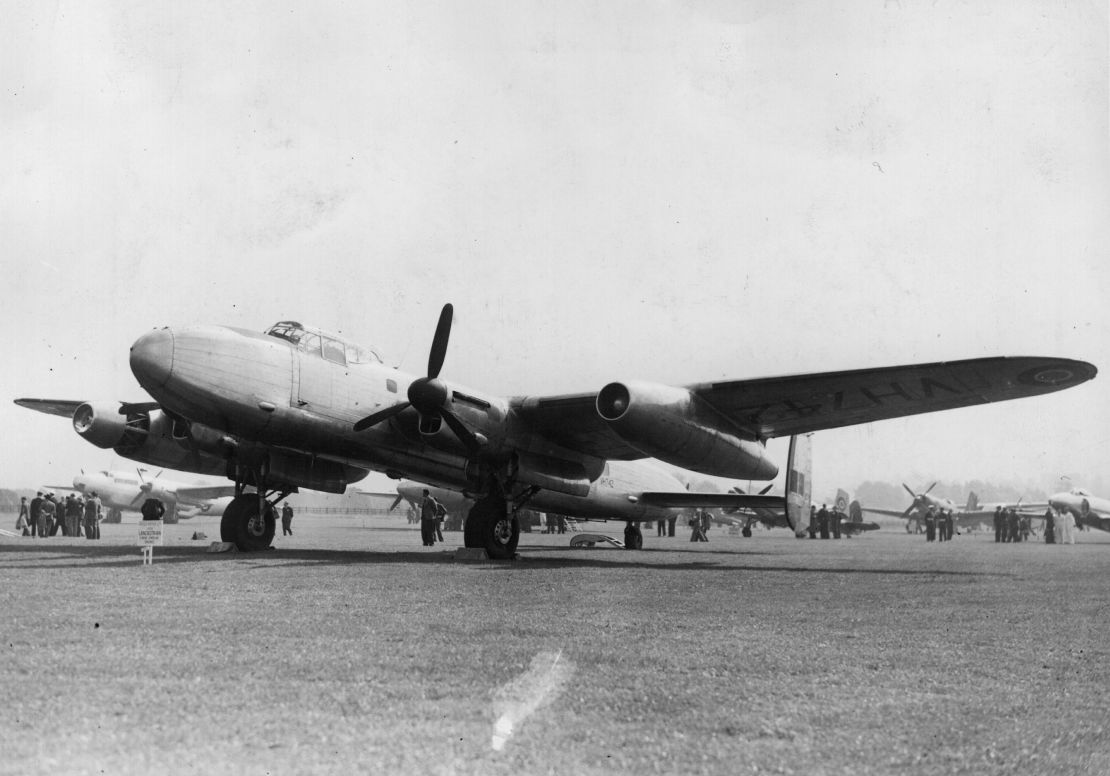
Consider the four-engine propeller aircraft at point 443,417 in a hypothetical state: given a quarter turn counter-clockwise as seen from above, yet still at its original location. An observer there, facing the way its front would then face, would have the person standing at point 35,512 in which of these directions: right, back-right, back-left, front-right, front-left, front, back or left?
back

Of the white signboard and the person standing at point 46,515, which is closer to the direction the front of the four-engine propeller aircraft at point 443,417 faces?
the white signboard

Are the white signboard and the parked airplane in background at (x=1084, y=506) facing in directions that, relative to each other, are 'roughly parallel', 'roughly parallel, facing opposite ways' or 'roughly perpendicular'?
roughly perpendicular

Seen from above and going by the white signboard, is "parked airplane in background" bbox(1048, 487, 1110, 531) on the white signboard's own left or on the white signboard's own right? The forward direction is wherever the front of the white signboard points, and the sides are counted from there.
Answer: on the white signboard's own left

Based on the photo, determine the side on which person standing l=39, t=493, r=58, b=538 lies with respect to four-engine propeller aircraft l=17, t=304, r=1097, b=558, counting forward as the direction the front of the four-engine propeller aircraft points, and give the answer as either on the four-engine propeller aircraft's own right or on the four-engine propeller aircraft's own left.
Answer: on the four-engine propeller aircraft's own right

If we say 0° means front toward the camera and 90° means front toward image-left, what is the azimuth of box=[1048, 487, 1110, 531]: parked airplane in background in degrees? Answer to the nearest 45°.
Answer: approximately 45°

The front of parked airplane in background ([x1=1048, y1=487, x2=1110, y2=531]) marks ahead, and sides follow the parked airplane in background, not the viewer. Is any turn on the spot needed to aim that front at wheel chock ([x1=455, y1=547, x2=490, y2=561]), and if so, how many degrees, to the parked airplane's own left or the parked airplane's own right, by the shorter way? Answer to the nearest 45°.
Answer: approximately 45° to the parked airplane's own left

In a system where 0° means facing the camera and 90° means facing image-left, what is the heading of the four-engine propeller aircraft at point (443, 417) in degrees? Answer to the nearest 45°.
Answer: approximately 45°

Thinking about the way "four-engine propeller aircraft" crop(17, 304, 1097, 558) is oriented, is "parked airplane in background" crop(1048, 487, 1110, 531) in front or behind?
behind

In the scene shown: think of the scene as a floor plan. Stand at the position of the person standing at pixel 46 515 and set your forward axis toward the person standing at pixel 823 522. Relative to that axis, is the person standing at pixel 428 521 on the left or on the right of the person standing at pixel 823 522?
right

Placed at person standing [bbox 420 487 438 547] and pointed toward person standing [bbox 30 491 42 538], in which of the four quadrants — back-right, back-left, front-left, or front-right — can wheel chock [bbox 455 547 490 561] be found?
back-left
